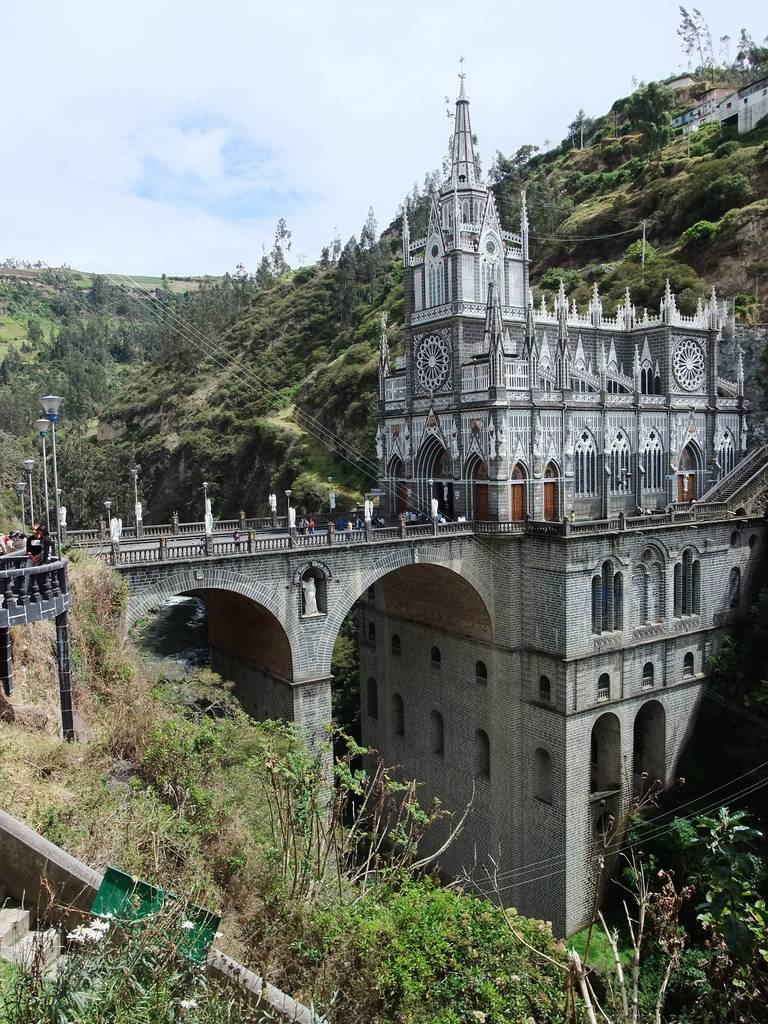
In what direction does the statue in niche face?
toward the camera

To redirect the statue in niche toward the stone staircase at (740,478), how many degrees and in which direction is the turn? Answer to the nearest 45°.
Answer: approximately 135° to its left

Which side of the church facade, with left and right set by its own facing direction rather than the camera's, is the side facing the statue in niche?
front

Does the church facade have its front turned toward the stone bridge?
yes

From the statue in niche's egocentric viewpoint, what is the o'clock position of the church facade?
The church facade is roughly at 8 o'clock from the statue in niche.

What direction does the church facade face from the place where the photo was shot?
facing the viewer and to the left of the viewer

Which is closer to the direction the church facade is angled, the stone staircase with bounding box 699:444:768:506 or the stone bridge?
the stone bridge

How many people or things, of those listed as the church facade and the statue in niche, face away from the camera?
0
